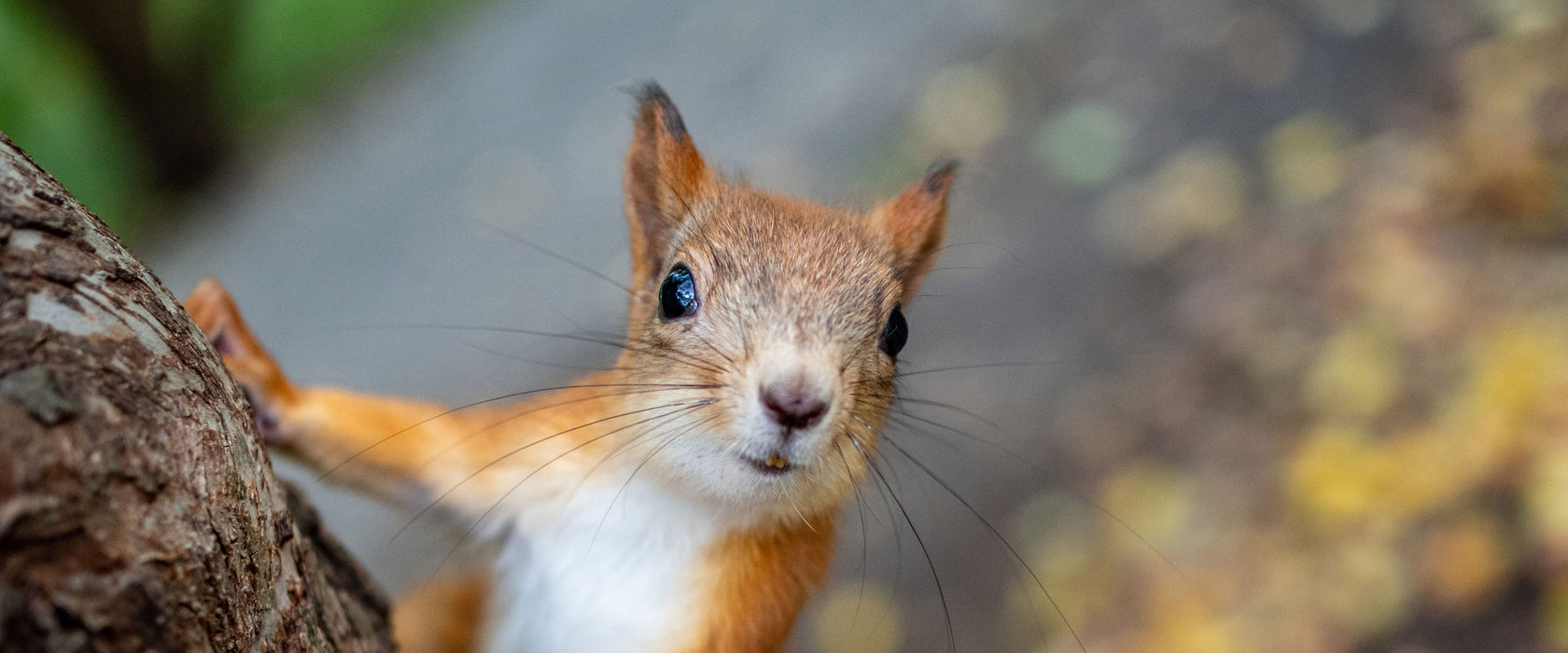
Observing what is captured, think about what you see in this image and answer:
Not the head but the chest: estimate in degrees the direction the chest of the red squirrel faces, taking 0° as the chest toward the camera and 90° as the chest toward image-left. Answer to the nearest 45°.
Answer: approximately 0°
